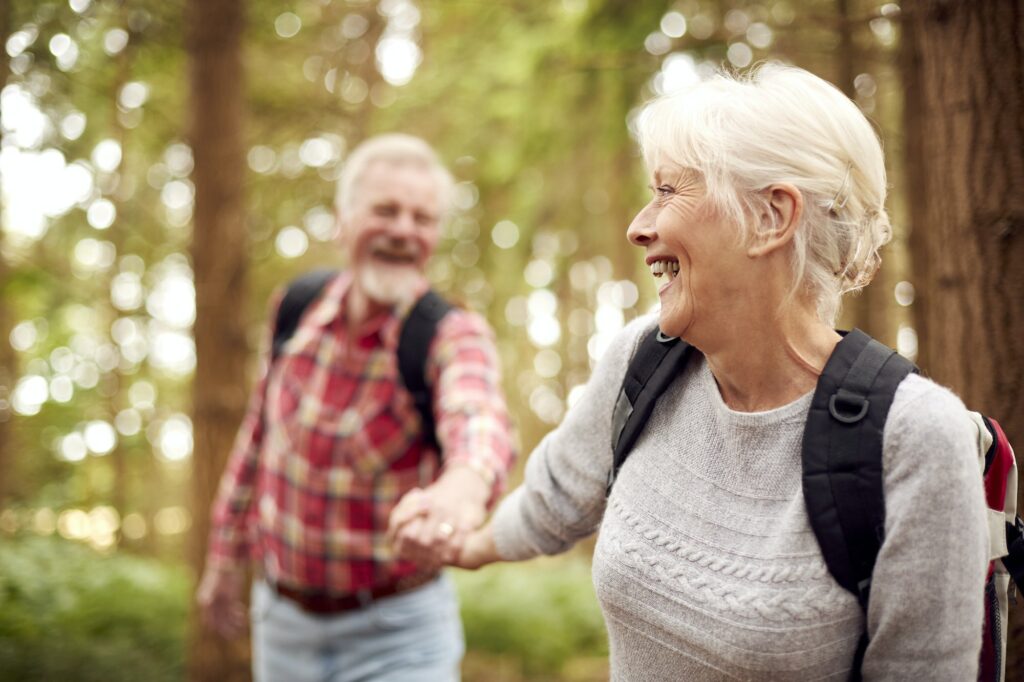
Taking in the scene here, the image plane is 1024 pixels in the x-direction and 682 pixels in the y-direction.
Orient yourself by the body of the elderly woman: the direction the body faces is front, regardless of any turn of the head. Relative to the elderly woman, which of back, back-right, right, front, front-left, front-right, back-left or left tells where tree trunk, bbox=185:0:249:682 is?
right

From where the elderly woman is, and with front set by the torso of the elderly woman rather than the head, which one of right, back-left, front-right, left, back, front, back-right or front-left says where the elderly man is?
right

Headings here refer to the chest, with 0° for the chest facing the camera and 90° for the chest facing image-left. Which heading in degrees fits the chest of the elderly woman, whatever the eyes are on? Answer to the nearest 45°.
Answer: approximately 45°

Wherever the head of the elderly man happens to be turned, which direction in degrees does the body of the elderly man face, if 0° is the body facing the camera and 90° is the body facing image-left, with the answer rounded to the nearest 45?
approximately 0°

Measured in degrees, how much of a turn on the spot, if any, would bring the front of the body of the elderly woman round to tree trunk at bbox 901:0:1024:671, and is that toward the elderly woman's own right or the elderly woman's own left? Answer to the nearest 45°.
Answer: approximately 180°

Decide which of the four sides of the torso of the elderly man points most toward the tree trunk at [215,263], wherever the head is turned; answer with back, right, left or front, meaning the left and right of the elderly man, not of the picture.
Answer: back

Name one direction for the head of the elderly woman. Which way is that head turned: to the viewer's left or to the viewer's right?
to the viewer's left

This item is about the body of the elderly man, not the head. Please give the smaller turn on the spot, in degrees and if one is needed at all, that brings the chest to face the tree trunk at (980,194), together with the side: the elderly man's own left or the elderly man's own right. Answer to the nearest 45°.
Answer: approximately 45° to the elderly man's own left

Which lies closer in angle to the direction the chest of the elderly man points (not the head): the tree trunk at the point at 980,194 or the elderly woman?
the elderly woman
